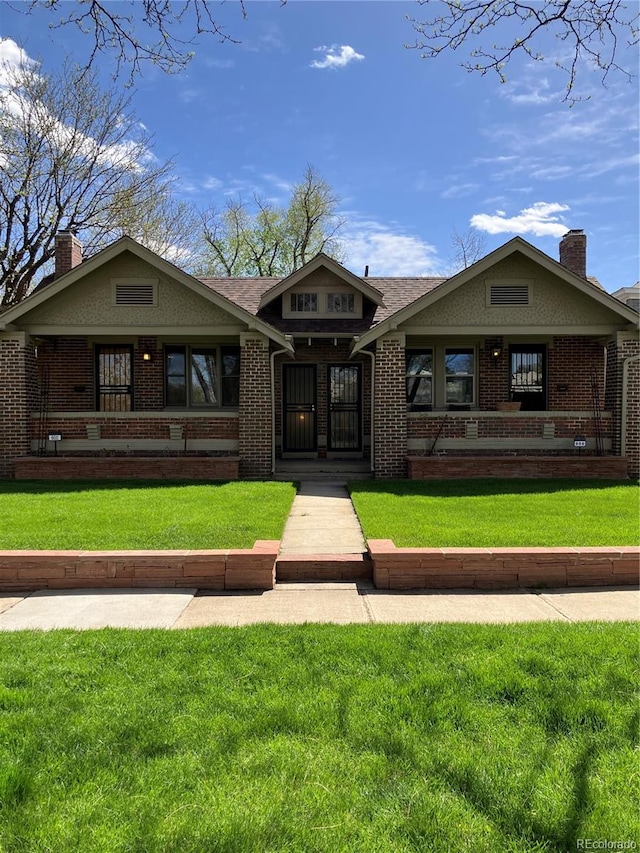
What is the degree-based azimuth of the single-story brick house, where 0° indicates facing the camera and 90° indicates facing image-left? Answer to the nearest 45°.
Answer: approximately 0°

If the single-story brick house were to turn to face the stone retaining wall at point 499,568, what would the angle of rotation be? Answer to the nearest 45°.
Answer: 0° — it already faces it

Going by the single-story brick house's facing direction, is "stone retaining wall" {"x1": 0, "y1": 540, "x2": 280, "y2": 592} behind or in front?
in front

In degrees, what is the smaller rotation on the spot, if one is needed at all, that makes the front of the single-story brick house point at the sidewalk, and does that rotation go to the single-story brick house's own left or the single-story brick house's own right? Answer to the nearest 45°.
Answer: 0° — it already faces it
